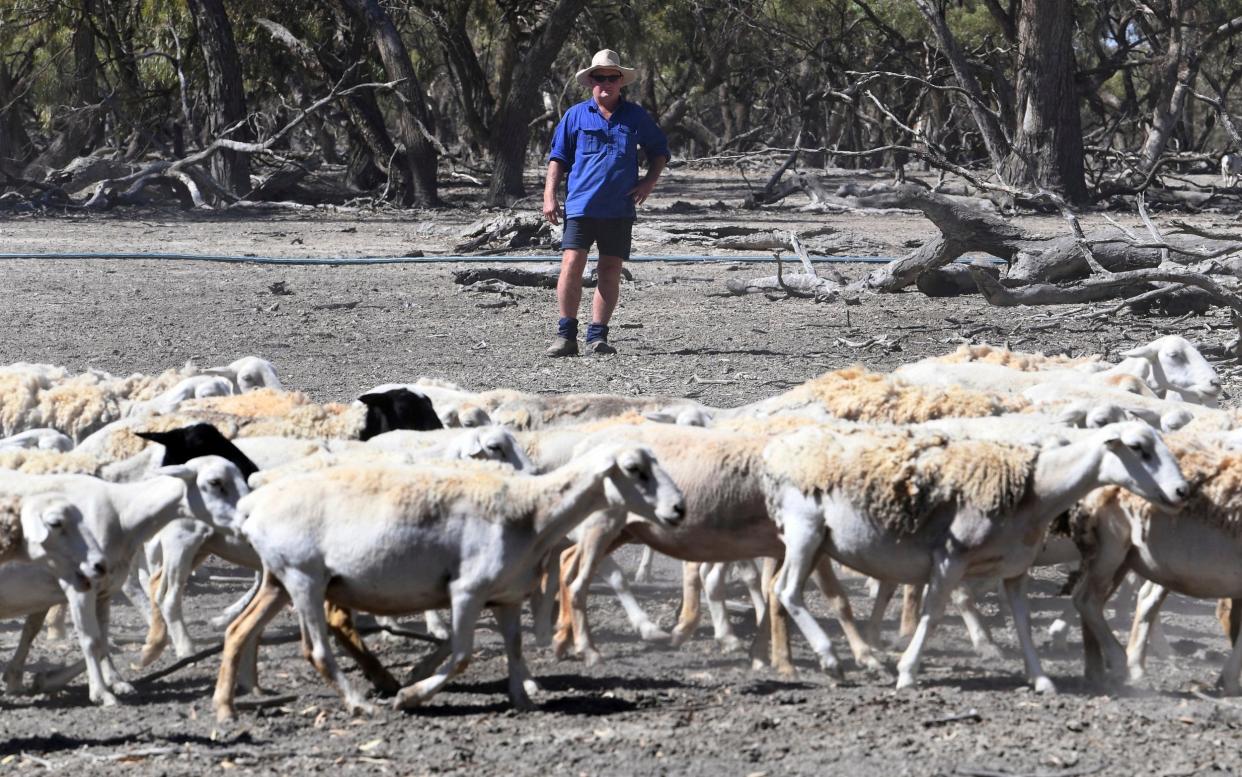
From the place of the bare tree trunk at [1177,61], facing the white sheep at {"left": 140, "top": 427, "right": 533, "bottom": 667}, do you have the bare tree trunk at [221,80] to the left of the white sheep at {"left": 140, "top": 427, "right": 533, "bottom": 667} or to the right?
right

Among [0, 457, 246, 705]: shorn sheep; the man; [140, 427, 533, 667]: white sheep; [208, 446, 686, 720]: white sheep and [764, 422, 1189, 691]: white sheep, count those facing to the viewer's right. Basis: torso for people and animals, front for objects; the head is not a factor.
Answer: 4

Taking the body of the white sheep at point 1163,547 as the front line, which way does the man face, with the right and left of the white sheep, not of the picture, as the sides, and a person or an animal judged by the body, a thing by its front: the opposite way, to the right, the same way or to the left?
to the right

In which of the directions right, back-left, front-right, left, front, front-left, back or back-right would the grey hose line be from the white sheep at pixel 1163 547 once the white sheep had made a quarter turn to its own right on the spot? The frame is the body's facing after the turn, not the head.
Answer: back-right

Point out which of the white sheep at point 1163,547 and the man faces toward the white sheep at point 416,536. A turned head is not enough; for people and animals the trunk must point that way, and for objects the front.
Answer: the man

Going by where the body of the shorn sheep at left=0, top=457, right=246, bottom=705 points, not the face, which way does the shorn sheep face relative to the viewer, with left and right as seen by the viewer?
facing to the right of the viewer

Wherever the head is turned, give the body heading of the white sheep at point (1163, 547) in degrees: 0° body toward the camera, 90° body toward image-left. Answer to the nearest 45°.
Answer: approximately 270°

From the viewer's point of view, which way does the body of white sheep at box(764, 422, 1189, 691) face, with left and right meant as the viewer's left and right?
facing to the right of the viewer

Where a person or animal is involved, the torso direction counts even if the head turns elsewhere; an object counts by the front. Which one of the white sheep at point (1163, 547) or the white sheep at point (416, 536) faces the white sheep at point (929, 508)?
the white sheep at point (416, 536)

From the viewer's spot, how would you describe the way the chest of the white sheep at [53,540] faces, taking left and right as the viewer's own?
facing to the right of the viewer

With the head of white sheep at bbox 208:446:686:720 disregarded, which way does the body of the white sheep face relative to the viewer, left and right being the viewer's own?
facing to the right of the viewer

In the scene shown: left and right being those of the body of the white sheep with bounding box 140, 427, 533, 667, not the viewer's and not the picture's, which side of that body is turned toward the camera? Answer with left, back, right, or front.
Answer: right
